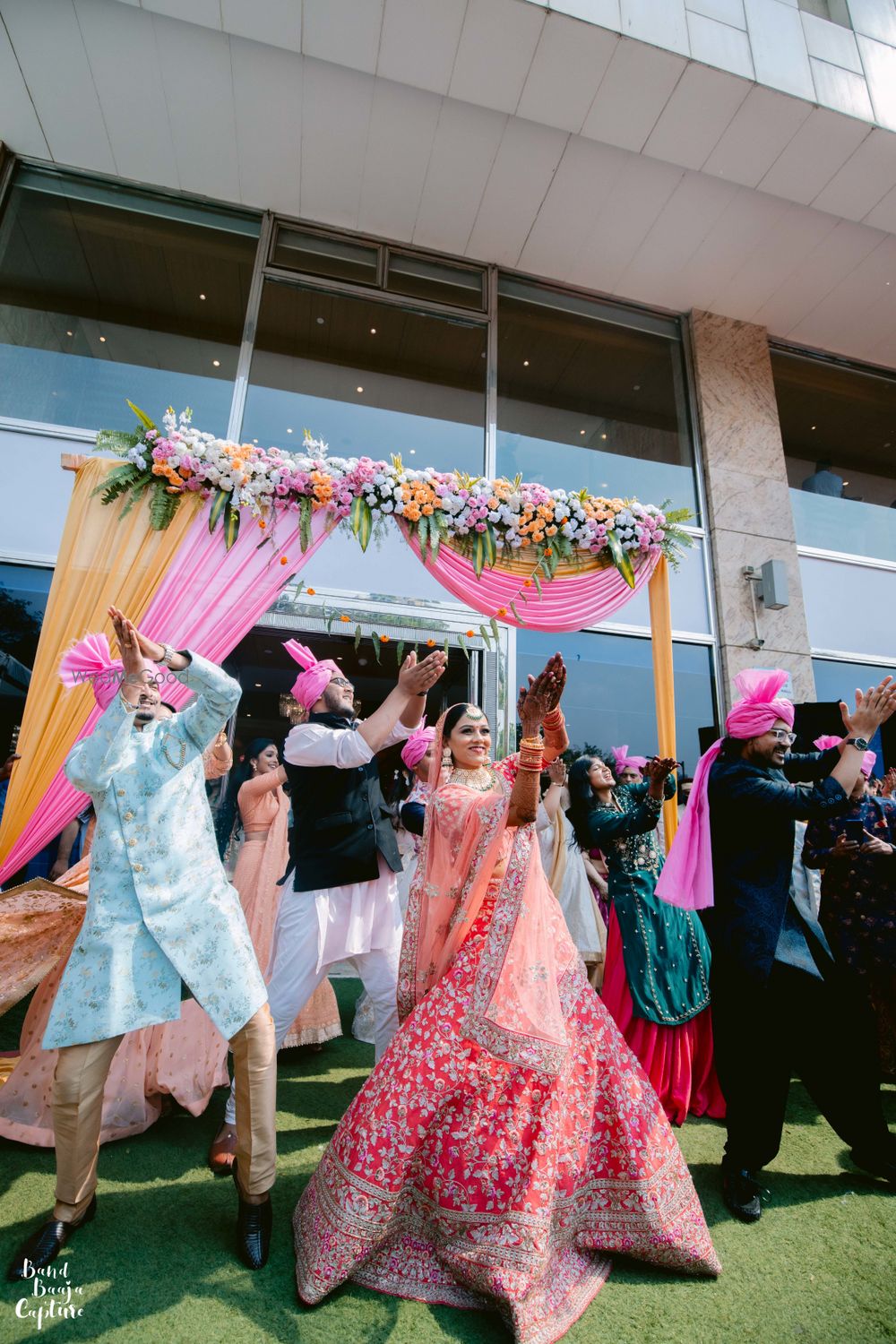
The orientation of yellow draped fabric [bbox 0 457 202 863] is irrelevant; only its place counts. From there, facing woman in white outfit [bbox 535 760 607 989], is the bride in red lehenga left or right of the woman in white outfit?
right

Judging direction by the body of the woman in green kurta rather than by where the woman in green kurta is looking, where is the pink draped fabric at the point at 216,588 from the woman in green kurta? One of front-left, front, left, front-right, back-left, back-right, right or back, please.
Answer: back-right

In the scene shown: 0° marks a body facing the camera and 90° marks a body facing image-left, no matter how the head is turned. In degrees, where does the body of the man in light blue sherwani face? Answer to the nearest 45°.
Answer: approximately 0°

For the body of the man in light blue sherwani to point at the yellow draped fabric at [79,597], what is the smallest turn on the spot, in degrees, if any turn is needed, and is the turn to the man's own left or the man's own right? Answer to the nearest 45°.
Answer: approximately 180°

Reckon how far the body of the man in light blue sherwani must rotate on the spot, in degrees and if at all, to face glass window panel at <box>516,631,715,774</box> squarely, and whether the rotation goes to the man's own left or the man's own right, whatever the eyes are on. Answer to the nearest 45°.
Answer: approximately 135° to the man's own left
